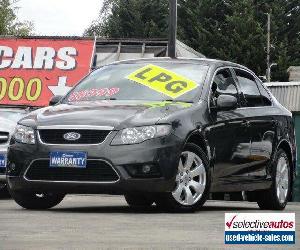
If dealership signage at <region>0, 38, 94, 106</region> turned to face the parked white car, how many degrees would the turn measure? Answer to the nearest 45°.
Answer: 0° — it already faces it

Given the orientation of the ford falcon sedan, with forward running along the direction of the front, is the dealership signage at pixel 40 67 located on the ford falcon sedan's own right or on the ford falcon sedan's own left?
on the ford falcon sedan's own right

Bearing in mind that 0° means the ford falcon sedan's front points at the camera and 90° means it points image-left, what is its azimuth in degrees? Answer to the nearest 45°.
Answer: approximately 45°

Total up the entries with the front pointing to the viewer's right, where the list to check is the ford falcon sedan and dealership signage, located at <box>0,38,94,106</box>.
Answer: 0

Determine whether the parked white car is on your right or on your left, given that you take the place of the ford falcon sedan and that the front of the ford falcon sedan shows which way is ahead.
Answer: on your right

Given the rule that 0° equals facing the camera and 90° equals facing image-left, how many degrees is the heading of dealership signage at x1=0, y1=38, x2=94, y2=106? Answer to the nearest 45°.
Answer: approximately 0°
